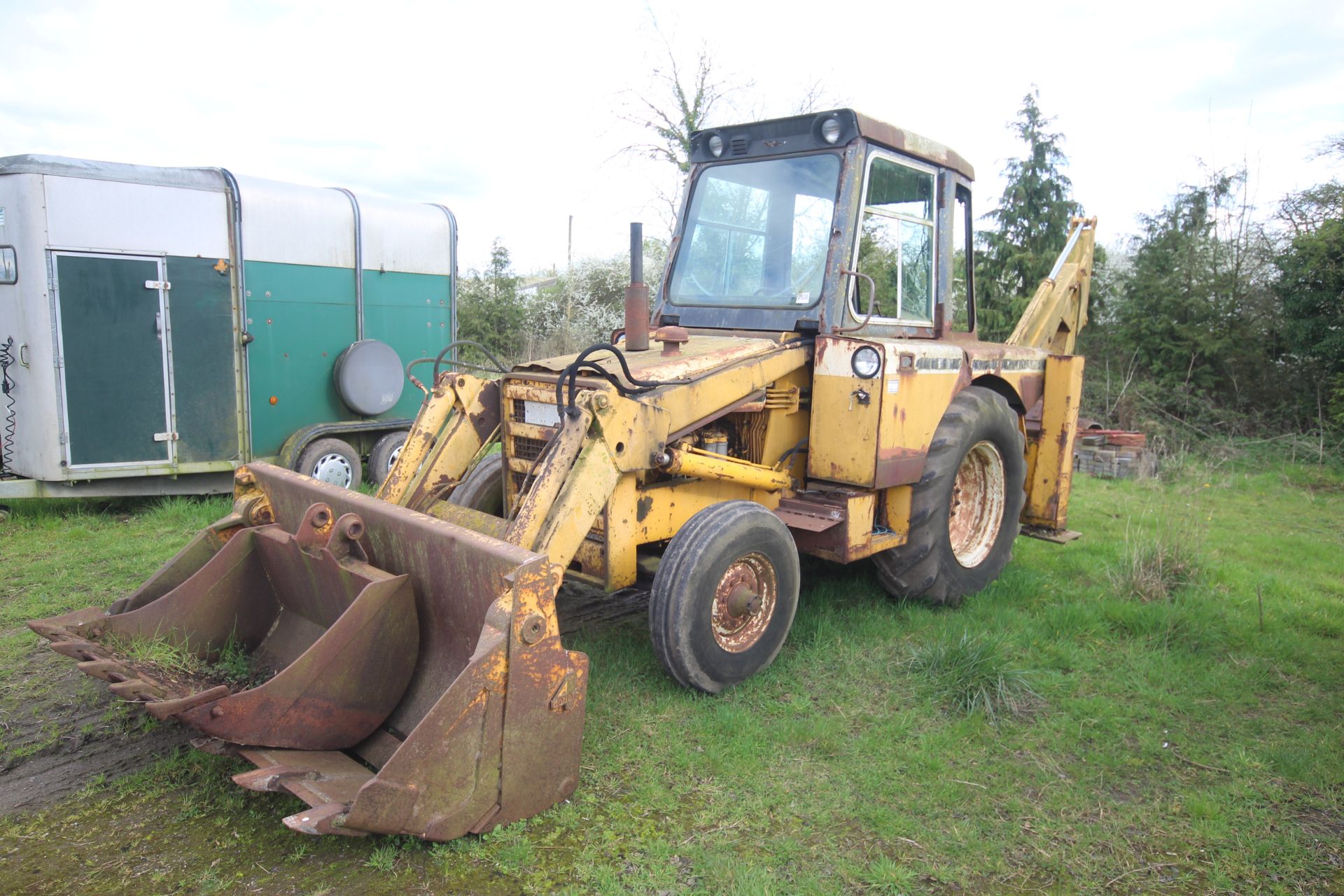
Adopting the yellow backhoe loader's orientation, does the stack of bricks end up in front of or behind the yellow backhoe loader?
behind

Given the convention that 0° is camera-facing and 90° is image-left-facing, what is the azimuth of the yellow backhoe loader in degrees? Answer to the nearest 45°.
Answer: approximately 45°

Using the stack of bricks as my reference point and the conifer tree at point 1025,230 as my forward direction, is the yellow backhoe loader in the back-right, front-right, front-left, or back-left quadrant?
back-left

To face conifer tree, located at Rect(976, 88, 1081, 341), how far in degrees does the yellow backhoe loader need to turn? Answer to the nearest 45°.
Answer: approximately 180°
